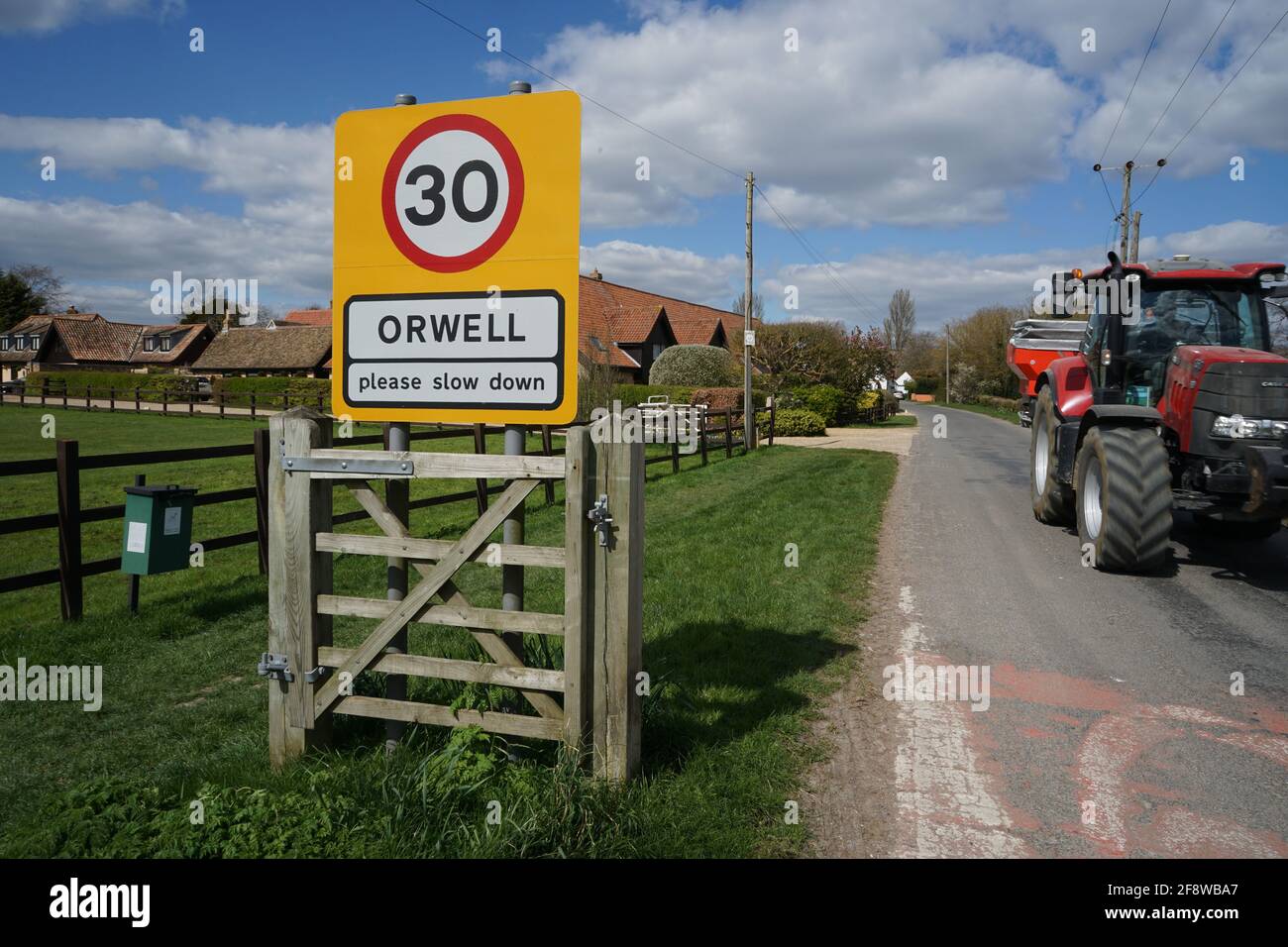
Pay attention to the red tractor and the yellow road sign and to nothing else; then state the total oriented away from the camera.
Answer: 0

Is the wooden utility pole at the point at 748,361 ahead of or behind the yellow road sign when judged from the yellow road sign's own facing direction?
behind

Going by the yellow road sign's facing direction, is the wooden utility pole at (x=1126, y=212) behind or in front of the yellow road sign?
behind

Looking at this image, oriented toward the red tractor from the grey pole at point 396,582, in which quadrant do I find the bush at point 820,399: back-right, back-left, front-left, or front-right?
front-left

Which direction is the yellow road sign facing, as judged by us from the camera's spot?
facing the viewer and to the left of the viewer

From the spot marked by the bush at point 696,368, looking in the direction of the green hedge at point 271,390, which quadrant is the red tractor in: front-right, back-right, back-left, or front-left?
back-left

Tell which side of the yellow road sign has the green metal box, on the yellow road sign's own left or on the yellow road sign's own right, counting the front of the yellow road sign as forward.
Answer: on the yellow road sign's own right

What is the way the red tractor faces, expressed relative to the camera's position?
facing the viewer and to the right of the viewer

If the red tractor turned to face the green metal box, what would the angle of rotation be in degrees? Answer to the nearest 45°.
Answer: approximately 90° to its right

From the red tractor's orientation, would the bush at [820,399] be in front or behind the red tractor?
behind
